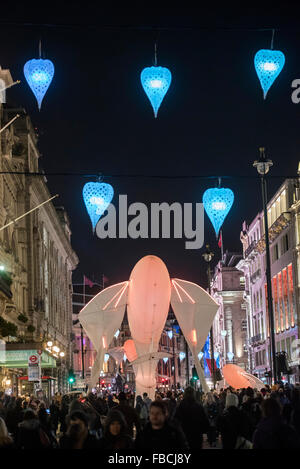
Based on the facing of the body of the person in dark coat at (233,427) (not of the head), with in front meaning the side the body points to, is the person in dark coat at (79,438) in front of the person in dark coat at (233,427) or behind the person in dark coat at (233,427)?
behind

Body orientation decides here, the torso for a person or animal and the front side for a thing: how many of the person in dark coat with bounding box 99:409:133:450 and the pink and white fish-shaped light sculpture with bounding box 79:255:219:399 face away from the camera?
0

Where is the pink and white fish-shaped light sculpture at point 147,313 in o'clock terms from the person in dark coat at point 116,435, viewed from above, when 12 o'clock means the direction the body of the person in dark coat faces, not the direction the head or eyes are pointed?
The pink and white fish-shaped light sculpture is roughly at 6 o'clock from the person in dark coat.

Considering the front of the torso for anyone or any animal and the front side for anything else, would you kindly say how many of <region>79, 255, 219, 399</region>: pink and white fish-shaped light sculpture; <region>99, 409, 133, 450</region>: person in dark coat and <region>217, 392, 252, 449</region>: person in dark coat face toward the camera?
2

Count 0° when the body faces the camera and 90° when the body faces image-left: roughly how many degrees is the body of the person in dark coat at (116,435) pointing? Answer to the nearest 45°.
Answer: approximately 0°
